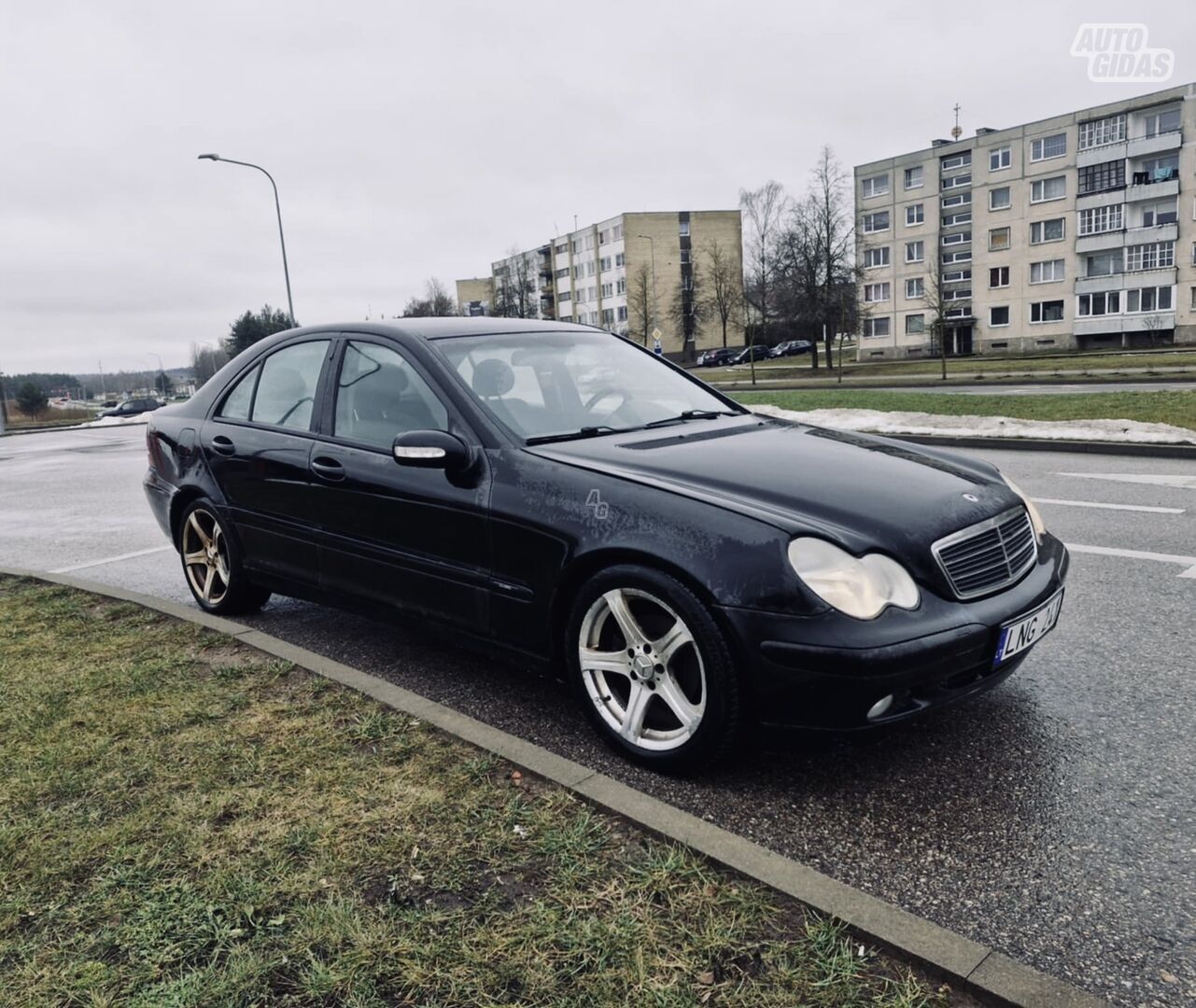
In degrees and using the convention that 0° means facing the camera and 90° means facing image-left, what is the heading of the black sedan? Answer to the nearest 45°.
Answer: approximately 315°
